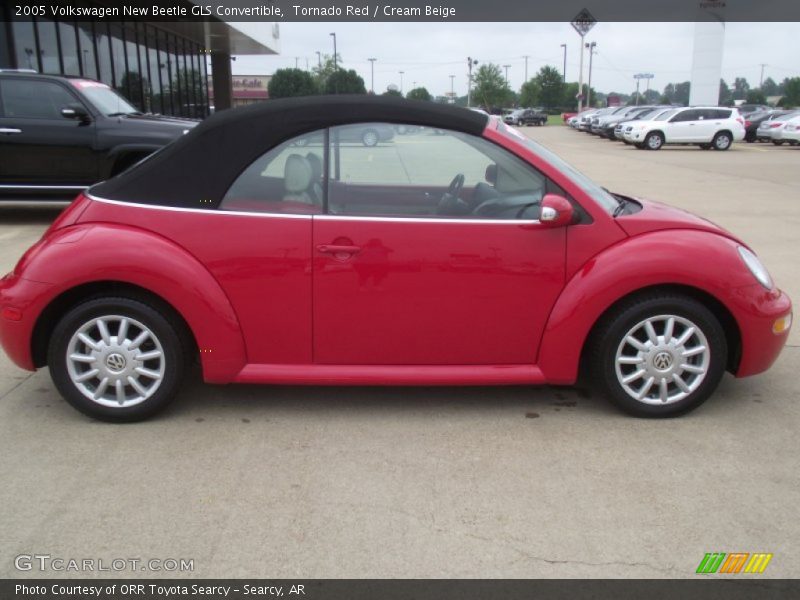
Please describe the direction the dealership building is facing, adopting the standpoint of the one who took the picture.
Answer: facing the viewer and to the right of the viewer

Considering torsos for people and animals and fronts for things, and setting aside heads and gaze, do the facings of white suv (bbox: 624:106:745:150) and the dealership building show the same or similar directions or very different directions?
very different directions

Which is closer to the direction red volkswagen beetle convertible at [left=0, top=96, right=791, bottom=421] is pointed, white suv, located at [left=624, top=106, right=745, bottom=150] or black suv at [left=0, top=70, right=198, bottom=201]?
the white suv

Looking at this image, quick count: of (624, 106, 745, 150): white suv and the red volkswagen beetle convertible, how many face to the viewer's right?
1

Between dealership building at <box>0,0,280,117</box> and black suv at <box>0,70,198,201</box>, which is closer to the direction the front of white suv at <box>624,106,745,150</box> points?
the dealership building

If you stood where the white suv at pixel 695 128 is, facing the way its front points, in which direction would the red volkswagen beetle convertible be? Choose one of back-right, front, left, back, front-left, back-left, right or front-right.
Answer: left

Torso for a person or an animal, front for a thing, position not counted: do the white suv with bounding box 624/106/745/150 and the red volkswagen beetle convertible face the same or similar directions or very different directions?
very different directions

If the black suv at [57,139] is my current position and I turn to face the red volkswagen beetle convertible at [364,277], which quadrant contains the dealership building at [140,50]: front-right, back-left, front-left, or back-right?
back-left

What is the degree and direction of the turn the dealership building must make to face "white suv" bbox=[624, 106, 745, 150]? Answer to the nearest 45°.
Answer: approximately 45° to its left

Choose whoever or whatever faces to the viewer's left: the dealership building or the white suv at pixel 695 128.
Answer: the white suv

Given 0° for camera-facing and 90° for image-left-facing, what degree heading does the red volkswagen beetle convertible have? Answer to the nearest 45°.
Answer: approximately 270°

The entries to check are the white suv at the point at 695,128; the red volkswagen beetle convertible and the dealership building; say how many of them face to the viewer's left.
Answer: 1

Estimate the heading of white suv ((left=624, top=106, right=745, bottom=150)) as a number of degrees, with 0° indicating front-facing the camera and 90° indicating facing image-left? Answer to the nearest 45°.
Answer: approximately 90°
